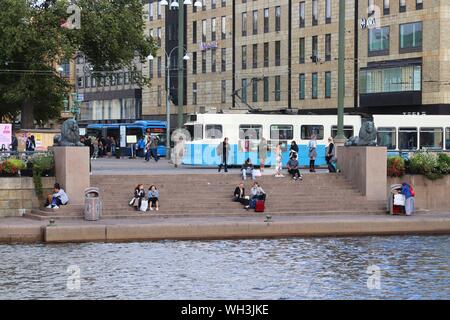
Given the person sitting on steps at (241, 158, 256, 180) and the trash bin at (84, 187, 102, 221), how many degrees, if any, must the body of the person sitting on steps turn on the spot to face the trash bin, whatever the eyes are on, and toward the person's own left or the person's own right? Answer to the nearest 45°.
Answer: approximately 45° to the person's own right

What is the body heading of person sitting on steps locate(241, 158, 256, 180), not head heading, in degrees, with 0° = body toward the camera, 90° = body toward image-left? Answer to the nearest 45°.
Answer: approximately 0°

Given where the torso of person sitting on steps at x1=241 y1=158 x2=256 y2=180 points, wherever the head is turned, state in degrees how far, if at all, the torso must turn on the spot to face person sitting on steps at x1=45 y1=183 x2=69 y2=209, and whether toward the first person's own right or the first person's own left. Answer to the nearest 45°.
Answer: approximately 45° to the first person's own right

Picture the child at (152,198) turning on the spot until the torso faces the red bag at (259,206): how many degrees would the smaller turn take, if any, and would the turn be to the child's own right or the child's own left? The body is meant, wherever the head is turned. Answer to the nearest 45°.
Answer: approximately 90° to the child's own left

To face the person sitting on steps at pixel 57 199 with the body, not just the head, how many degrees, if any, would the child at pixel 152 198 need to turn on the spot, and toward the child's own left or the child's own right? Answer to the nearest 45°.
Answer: approximately 90° to the child's own right
